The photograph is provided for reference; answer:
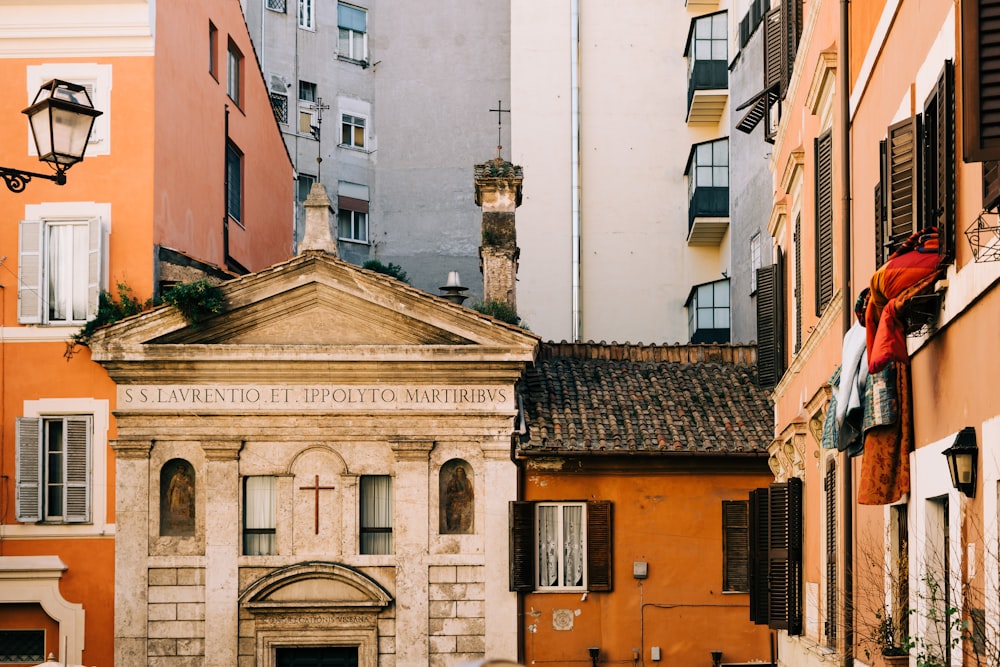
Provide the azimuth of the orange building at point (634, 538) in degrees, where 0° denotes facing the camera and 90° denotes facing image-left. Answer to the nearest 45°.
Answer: approximately 0°

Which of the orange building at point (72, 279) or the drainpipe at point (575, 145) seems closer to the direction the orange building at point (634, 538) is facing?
the orange building

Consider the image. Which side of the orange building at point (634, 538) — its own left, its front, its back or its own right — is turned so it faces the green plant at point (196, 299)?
right

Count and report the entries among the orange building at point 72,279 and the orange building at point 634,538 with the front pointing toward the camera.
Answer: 2

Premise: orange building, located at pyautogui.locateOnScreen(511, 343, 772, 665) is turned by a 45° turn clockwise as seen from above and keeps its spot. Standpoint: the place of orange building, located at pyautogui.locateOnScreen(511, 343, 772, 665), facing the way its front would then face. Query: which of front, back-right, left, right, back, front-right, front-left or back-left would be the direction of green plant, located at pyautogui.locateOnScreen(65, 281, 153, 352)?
front-right

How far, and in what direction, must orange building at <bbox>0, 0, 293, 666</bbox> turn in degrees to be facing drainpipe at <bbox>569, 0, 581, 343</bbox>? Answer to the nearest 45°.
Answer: approximately 135° to its left

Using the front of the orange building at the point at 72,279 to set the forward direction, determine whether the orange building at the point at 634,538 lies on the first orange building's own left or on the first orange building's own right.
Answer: on the first orange building's own left

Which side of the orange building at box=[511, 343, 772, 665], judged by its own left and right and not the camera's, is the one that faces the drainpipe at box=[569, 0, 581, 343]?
back

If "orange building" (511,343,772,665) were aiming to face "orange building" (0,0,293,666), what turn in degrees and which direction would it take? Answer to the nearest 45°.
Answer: approximately 90° to its right
